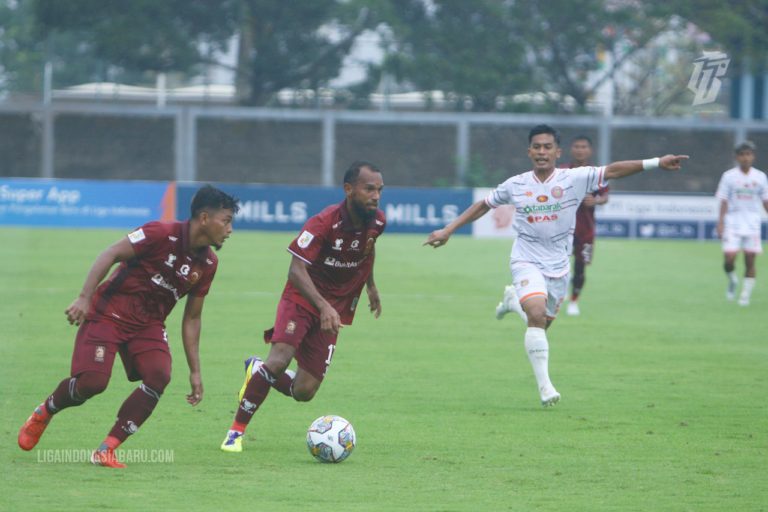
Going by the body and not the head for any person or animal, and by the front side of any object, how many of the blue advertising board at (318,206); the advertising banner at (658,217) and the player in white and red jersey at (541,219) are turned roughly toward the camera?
3

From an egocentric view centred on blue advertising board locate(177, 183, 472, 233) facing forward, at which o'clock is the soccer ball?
The soccer ball is roughly at 12 o'clock from the blue advertising board.

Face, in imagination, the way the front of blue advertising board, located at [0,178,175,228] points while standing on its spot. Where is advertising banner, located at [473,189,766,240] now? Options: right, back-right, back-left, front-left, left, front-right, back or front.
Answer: left

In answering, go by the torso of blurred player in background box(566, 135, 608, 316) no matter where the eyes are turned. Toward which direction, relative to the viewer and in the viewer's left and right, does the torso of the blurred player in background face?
facing the viewer

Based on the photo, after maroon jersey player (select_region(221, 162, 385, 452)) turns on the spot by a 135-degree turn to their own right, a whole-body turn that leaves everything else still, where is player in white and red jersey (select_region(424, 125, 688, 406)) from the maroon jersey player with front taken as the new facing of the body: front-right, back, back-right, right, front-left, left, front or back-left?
back-right

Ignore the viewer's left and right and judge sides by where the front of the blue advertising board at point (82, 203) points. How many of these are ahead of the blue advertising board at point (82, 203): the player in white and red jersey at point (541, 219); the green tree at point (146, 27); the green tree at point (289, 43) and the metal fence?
1

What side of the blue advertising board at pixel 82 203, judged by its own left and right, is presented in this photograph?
front

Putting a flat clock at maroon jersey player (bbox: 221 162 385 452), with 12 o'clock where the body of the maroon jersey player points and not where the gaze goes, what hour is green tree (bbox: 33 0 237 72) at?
The green tree is roughly at 7 o'clock from the maroon jersey player.

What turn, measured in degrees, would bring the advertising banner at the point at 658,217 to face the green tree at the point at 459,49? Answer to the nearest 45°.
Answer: approximately 135° to its right

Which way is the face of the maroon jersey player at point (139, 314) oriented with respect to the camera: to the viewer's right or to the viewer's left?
to the viewer's right

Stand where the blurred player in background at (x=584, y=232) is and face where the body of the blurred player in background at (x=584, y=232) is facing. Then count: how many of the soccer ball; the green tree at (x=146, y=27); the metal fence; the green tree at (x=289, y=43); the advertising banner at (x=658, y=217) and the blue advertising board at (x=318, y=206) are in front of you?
1

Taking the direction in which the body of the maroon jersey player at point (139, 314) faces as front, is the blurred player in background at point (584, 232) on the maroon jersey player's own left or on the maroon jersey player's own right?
on the maroon jersey player's own left

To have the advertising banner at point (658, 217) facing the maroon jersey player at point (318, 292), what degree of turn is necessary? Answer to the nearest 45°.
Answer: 0° — it already faces them

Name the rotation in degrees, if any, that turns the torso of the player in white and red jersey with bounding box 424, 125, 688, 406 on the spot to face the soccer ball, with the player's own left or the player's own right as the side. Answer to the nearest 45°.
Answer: approximately 45° to the player's own right

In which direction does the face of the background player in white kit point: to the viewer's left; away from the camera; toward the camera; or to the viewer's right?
toward the camera
